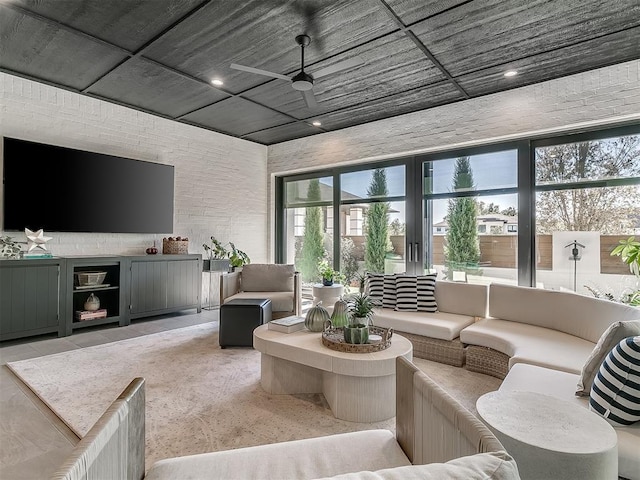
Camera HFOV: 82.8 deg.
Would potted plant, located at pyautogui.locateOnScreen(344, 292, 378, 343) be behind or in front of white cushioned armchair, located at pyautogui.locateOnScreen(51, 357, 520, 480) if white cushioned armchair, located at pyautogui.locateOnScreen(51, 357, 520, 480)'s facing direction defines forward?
in front

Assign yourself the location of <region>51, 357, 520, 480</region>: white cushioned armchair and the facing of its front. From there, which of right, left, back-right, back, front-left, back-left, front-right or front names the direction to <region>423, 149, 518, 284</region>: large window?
front-right

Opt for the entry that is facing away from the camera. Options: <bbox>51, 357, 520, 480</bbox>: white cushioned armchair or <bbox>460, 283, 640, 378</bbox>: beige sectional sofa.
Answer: <bbox>51, 357, 520, 480</bbox>: white cushioned armchair

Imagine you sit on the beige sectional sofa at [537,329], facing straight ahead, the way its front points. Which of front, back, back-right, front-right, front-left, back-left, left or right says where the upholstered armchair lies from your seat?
front-right

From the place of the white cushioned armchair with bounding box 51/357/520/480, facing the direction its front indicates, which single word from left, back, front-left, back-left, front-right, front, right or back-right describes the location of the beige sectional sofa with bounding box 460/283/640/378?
front-right

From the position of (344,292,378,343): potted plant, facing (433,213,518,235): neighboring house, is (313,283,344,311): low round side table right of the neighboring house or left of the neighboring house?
left

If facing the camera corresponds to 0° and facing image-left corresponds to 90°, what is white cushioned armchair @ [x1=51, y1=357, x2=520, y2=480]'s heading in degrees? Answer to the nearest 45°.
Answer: approximately 180°

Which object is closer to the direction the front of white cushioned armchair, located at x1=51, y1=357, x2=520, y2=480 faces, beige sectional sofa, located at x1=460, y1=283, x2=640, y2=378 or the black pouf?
the black pouf

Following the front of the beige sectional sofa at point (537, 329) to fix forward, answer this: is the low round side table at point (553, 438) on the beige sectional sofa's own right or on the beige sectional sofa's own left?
on the beige sectional sofa's own left

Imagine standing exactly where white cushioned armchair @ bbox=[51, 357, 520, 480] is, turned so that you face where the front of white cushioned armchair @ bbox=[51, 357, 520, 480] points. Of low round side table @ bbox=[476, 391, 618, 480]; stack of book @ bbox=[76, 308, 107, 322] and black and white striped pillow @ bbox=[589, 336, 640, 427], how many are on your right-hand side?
2

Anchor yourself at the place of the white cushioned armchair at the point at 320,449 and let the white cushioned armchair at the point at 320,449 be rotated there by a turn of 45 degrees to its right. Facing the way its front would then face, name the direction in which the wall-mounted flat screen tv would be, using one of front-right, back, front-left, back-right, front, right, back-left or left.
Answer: left

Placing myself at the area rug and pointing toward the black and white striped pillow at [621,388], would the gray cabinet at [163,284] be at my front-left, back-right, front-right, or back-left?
back-left

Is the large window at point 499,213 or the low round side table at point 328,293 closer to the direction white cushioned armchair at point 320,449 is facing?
the low round side table

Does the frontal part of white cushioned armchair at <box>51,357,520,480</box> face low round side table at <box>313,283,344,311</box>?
yes

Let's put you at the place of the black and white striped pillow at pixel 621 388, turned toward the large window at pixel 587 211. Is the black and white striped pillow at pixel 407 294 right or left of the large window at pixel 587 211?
left

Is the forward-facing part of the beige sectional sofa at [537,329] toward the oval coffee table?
yes

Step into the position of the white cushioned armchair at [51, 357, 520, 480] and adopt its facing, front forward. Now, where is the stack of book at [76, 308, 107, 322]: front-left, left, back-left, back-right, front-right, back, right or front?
front-left

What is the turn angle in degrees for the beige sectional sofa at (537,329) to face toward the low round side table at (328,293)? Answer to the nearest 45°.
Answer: approximately 45° to its right

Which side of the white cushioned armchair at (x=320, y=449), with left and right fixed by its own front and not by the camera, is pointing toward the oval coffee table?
front

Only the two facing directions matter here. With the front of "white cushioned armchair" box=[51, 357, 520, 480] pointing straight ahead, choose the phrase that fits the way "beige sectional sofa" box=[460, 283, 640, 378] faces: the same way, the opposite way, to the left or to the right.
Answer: to the left

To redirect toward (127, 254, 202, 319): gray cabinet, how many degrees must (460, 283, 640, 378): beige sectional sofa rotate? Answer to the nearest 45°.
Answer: approximately 45° to its right
